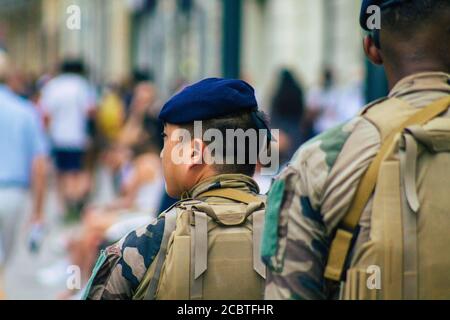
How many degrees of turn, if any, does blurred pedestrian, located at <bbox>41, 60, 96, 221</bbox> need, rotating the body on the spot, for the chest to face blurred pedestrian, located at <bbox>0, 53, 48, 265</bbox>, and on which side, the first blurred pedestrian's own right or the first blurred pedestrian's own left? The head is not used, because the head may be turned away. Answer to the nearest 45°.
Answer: approximately 180°

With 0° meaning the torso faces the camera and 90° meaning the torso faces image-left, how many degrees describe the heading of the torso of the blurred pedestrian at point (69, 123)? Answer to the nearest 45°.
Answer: approximately 180°
